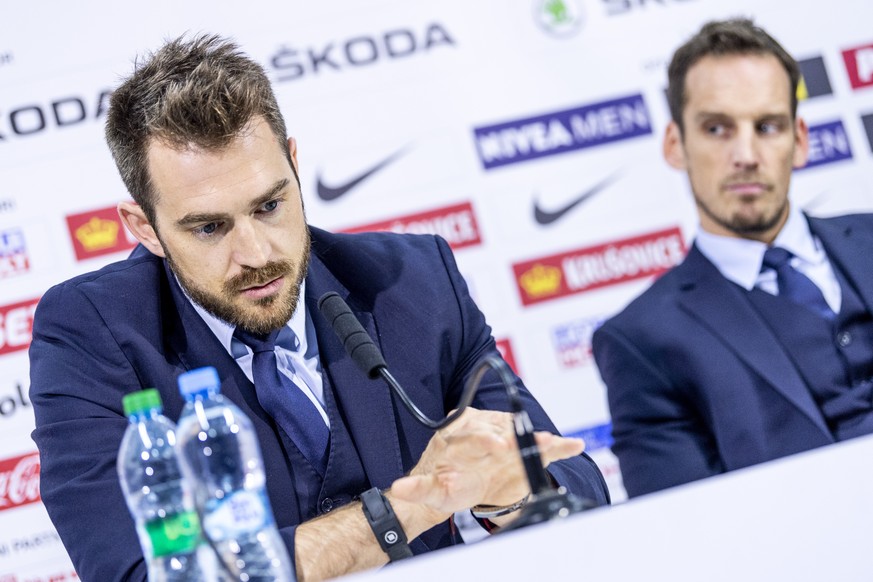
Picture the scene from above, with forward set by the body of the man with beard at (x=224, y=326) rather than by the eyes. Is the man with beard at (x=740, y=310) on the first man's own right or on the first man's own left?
on the first man's own left

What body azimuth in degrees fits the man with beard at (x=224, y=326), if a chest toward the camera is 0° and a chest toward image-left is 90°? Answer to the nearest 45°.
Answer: approximately 315°

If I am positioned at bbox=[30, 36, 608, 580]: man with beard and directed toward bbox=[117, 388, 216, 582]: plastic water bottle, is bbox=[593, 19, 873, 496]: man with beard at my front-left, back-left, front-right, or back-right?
back-left

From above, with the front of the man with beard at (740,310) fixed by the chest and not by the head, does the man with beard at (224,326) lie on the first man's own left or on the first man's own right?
on the first man's own right

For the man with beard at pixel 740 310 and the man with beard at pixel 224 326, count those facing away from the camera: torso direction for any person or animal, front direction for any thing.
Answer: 0

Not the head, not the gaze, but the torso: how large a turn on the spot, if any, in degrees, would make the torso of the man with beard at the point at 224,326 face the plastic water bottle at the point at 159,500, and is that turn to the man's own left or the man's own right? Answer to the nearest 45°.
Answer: approximately 45° to the man's own right

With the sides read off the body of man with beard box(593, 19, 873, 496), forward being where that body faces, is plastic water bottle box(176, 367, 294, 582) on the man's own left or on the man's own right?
on the man's own right

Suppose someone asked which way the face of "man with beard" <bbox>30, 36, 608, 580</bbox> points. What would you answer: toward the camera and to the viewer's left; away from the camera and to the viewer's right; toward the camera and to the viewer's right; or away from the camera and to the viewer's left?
toward the camera and to the viewer's right

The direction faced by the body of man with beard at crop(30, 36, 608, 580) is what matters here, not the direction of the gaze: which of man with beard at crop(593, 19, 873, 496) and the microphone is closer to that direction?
the microphone

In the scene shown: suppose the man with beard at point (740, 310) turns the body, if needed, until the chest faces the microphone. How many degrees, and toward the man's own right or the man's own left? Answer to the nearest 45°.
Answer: approximately 45° to the man's own right

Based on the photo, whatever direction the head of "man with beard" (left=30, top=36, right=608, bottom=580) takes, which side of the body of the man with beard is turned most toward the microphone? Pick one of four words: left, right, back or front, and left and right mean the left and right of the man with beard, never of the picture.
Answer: front

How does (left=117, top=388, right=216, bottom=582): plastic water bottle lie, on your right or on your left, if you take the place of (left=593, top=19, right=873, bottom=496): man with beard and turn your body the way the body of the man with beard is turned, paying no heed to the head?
on your right
